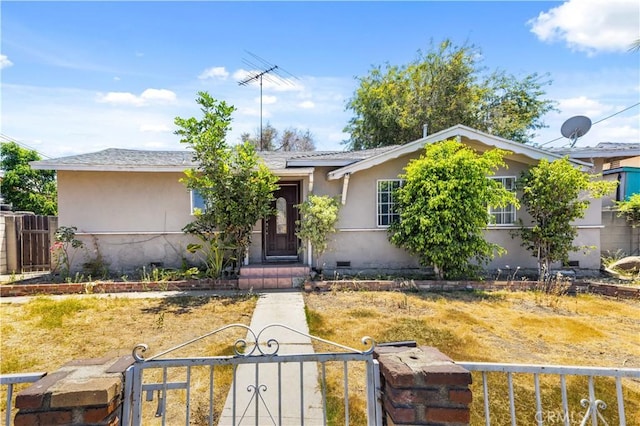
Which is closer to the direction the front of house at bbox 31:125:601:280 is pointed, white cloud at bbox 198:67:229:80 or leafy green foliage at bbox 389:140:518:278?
the leafy green foliage

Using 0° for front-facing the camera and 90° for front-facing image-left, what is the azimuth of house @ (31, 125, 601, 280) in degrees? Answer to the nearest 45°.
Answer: approximately 0°

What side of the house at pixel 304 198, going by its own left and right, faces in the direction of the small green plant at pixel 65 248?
right

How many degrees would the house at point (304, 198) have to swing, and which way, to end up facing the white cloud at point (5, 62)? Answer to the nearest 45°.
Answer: approximately 90° to its right

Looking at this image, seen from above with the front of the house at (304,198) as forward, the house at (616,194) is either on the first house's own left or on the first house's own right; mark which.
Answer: on the first house's own left

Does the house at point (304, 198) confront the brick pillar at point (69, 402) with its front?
yes

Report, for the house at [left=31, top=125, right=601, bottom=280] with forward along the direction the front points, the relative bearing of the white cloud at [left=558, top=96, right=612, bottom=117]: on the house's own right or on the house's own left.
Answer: on the house's own left

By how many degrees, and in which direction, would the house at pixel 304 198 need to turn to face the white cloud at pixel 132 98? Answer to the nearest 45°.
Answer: approximately 135° to its right

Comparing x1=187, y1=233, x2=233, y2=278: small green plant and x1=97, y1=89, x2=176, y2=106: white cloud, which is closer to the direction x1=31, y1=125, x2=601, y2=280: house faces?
the small green plant
